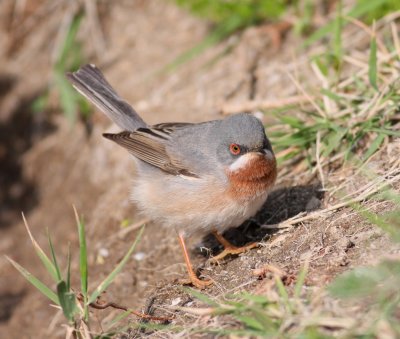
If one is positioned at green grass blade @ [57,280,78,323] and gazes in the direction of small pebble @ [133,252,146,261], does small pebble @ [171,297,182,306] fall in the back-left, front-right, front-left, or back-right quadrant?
front-right

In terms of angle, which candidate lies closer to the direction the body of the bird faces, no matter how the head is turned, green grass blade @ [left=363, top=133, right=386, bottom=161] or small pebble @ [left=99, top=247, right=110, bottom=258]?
the green grass blade

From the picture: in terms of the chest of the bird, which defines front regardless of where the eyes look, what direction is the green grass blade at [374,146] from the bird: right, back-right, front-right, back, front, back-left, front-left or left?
front-left

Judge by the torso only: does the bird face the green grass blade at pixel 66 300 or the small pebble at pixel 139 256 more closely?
the green grass blade

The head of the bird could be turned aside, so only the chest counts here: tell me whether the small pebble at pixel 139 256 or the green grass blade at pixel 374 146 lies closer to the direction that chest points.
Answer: the green grass blade

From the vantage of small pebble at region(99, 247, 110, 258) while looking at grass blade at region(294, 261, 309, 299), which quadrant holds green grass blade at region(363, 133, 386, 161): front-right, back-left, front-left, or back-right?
front-left

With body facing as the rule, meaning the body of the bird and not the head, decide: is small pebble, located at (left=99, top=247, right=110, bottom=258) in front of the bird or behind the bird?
behind

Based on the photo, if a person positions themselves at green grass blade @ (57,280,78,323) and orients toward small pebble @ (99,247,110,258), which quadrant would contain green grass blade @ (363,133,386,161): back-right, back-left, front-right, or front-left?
front-right

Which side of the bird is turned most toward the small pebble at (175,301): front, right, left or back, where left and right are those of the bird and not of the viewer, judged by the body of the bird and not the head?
right

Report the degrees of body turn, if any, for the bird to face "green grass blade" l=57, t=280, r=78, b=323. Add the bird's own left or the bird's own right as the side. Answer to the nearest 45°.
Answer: approximately 90° to the bird's own right

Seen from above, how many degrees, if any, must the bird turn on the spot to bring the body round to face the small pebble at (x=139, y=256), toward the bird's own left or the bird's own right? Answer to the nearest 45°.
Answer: approximately 180°

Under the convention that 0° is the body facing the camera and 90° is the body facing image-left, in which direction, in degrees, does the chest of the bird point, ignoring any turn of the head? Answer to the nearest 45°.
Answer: approximately 315°
